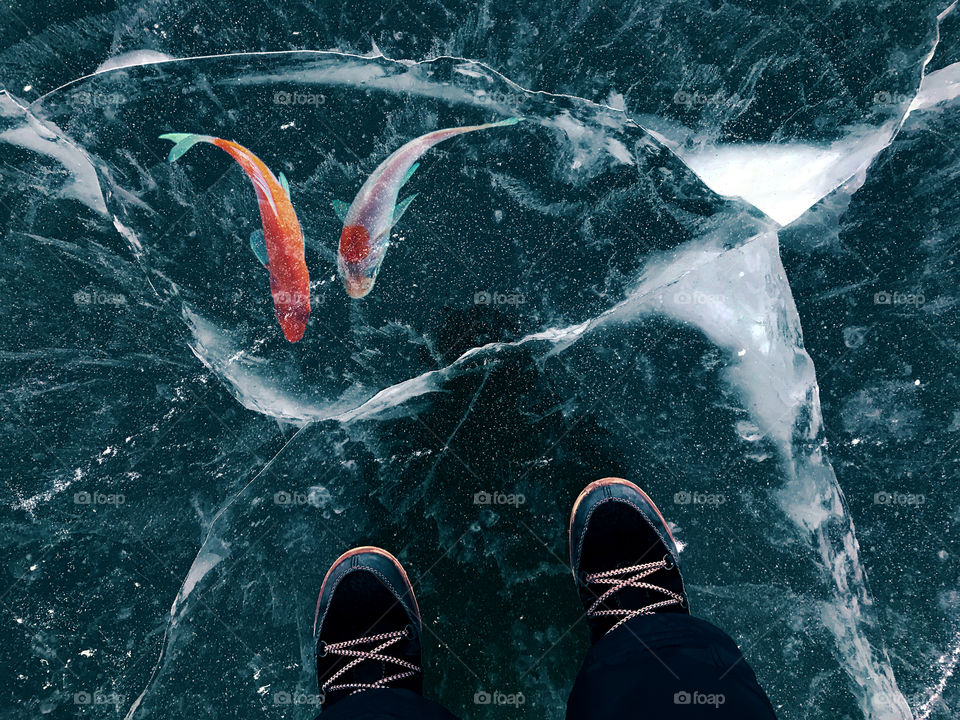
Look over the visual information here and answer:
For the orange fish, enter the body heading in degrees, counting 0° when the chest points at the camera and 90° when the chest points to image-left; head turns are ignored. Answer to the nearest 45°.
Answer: approximately 0°
